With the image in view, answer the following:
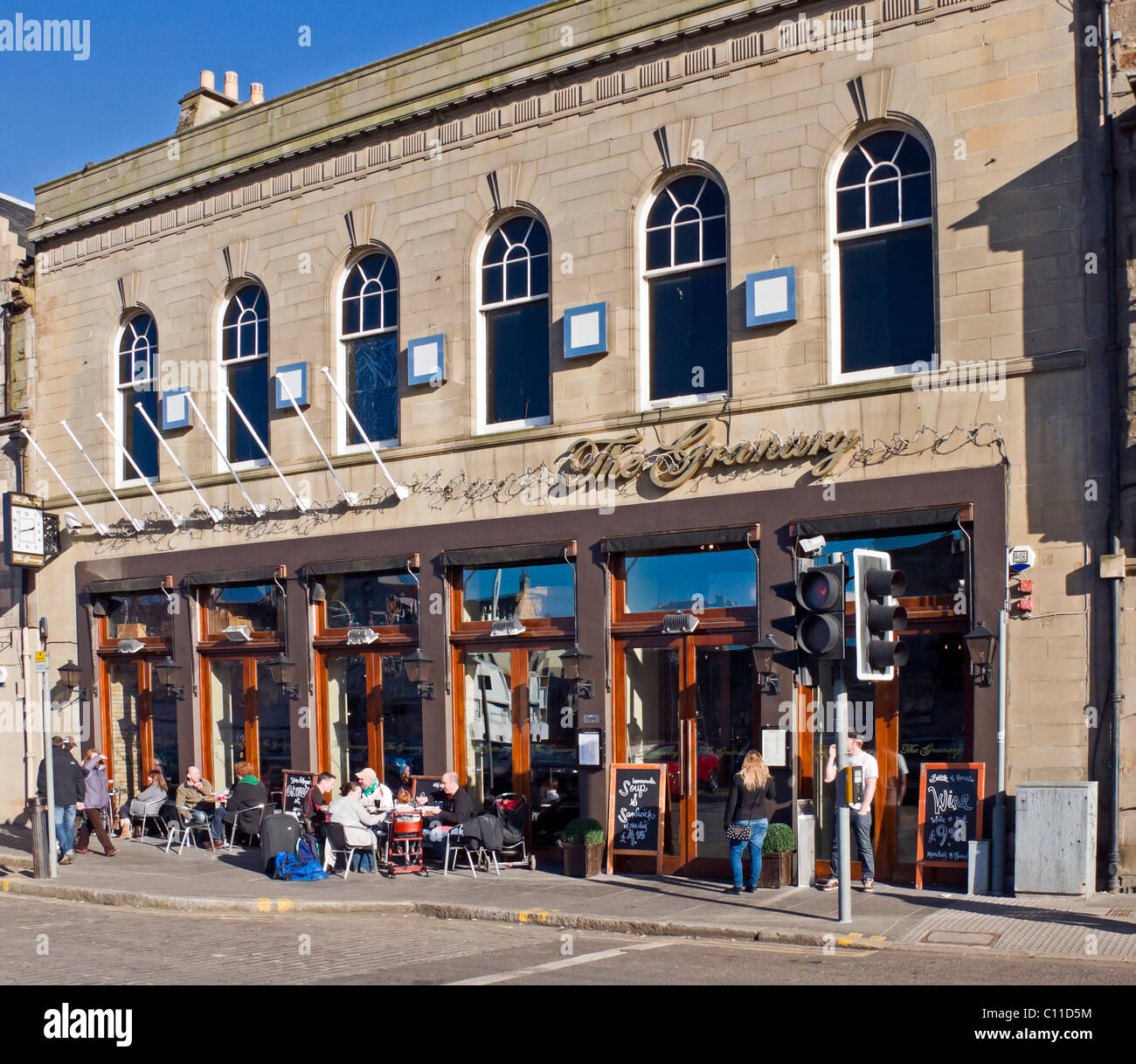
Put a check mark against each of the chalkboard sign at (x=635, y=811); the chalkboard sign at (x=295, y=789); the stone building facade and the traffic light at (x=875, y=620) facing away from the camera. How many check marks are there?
0

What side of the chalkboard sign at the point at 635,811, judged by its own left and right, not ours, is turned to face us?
front

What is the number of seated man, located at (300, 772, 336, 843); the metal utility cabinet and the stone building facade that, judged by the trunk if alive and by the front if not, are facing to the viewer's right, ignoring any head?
1

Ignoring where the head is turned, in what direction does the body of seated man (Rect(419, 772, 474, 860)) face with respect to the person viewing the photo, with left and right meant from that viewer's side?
facing to the left of the viewer

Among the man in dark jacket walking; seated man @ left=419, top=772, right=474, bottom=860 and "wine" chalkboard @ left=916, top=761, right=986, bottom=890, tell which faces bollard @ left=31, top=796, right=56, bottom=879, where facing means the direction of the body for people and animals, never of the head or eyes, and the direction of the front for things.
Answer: the seated man

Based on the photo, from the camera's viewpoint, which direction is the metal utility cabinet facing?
toward the camera

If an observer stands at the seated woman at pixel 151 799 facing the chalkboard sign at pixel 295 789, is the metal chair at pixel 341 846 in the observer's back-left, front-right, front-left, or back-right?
front-right

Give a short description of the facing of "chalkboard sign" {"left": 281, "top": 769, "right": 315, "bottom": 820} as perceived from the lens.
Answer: facing the viewer

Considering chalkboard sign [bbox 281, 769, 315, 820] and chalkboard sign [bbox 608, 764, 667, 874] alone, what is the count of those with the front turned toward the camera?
2

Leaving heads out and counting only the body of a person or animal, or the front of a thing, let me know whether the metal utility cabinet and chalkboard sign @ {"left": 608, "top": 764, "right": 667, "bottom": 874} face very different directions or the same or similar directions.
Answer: same or similar directions

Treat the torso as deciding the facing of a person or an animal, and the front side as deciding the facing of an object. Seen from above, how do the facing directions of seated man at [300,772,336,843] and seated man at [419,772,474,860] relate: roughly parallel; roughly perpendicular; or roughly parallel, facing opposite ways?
roughly parallel, facing opposite ways

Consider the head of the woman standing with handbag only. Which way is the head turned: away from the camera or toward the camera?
away from the camera

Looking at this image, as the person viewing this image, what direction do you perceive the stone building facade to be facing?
facing the viewer and to the left of the viewer
